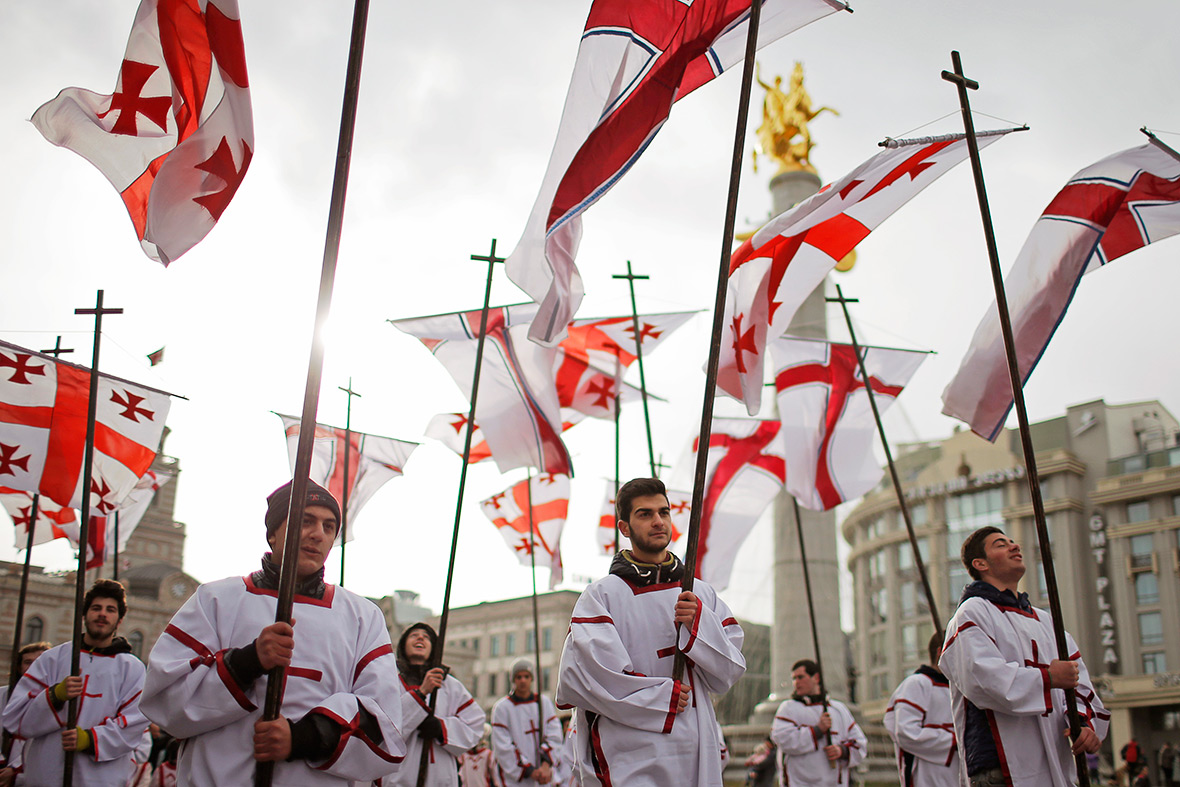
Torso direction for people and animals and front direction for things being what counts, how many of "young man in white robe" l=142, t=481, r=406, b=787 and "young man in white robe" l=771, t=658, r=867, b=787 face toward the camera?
2

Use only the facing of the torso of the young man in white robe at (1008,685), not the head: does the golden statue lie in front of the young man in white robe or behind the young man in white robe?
behind

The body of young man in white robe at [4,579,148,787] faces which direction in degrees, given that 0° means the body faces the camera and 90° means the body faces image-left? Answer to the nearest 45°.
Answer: approximately 0°

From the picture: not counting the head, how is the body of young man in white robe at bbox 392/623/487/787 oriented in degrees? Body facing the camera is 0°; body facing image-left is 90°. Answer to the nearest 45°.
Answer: approximately 0°

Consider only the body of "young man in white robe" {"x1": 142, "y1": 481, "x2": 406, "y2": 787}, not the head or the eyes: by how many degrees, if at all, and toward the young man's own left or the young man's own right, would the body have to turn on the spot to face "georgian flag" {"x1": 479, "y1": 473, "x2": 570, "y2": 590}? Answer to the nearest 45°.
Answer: approximately 180°
